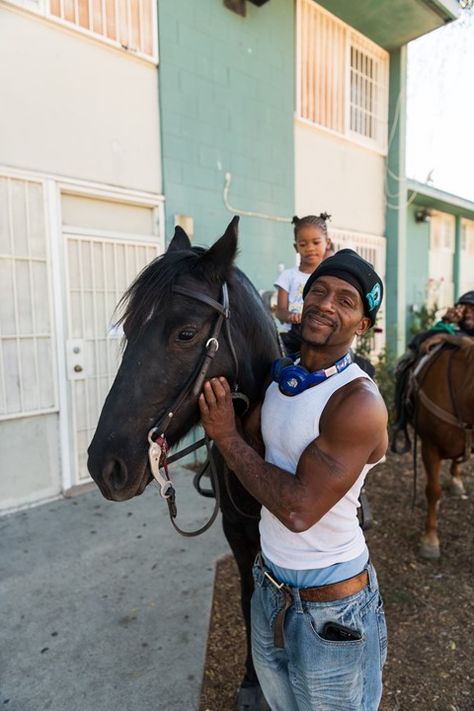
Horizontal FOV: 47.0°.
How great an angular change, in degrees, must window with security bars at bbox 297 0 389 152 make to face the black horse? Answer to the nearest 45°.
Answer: approximately 45° to its right

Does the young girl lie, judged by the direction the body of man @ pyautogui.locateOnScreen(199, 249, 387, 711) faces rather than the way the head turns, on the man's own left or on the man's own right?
on the man's own right

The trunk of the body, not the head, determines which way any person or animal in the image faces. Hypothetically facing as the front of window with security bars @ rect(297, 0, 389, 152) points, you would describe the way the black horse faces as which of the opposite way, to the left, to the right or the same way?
to the right

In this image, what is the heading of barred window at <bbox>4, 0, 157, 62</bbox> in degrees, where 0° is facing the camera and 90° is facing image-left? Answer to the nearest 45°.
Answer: approximately 315°

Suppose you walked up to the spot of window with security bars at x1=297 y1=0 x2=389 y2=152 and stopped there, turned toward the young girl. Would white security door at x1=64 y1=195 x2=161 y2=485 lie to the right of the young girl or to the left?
right

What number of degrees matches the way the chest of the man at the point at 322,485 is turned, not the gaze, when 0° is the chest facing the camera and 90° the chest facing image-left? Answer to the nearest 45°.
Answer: approximately 45°

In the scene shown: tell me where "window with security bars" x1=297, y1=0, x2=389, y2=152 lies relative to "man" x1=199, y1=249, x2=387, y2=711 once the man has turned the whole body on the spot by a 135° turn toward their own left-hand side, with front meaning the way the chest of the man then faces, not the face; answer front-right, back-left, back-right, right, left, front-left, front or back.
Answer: left

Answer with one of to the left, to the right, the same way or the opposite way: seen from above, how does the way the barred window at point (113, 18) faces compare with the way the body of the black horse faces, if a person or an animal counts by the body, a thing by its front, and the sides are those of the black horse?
to the left
